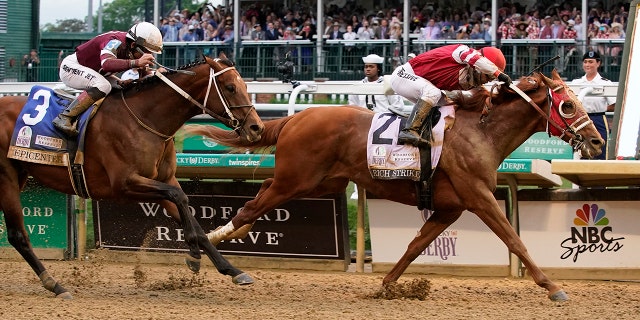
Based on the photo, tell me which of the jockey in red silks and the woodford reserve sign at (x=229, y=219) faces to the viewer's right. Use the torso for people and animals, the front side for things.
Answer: the jockey in red silks

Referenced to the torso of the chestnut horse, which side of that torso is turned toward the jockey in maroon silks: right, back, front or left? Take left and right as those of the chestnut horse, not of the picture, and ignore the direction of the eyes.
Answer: back

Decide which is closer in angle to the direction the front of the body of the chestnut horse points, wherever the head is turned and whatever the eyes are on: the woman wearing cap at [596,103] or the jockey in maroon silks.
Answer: the woman wearing cap

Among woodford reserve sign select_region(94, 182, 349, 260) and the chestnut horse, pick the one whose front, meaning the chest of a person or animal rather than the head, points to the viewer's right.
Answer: the chestnut horse

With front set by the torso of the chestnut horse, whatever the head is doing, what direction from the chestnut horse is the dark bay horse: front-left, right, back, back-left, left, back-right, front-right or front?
back

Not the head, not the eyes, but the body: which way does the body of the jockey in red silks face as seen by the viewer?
to the viewer's right

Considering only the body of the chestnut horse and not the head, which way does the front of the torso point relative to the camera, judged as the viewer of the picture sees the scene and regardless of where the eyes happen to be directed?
to the viewer's right

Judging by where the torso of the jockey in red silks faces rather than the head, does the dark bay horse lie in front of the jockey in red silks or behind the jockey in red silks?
behind

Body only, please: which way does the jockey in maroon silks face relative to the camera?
to the viewer's right

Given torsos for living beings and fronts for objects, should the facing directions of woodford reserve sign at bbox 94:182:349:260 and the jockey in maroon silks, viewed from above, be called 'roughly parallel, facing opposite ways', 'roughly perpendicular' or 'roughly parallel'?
roughly perpendicular

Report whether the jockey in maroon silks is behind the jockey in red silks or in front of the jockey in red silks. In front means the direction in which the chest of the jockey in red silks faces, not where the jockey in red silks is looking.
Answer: behind

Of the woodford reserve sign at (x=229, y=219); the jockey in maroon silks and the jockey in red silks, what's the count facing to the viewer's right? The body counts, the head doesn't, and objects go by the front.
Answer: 2

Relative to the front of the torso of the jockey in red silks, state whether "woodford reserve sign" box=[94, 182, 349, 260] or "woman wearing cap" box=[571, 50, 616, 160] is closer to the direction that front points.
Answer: the woman wearing cap
